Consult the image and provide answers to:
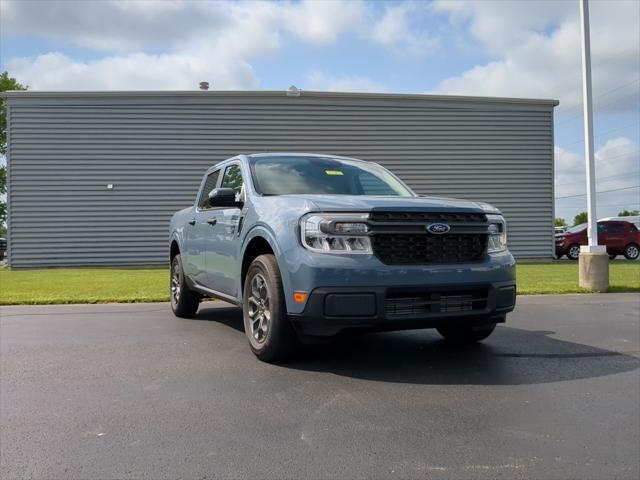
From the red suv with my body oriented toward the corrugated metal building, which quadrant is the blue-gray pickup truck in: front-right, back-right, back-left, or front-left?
front-left

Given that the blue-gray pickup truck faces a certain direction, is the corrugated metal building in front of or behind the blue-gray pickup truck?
behind

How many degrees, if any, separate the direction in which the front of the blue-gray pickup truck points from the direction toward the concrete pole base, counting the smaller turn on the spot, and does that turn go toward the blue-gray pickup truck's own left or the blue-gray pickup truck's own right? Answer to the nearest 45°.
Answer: approximately 90° to the blue-gray pickup truck's own left

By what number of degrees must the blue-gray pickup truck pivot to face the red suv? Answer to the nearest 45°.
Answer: approximately 90° to its left

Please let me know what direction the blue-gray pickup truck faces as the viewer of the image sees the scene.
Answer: facing the viewer and to the right of the viewer

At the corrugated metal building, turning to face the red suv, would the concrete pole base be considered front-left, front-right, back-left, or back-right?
front-right

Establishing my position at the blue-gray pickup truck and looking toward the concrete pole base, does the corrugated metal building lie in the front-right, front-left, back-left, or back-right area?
front-left
